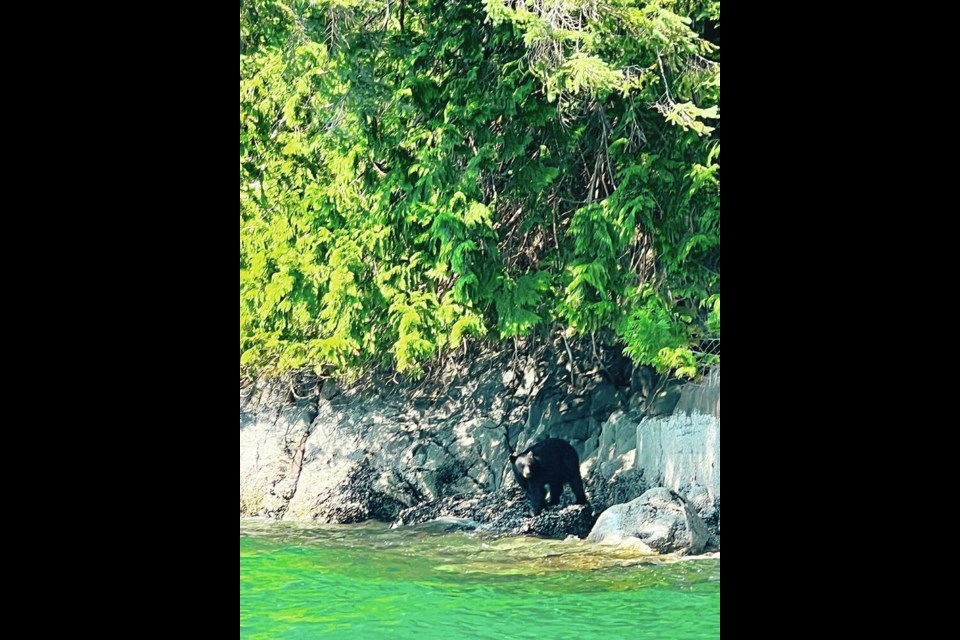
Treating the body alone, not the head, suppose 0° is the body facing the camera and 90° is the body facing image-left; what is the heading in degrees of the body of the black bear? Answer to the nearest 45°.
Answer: approximately 45°

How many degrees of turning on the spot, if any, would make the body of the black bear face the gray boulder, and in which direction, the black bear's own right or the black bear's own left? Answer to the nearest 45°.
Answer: approximately 90° to the black bear's own left
